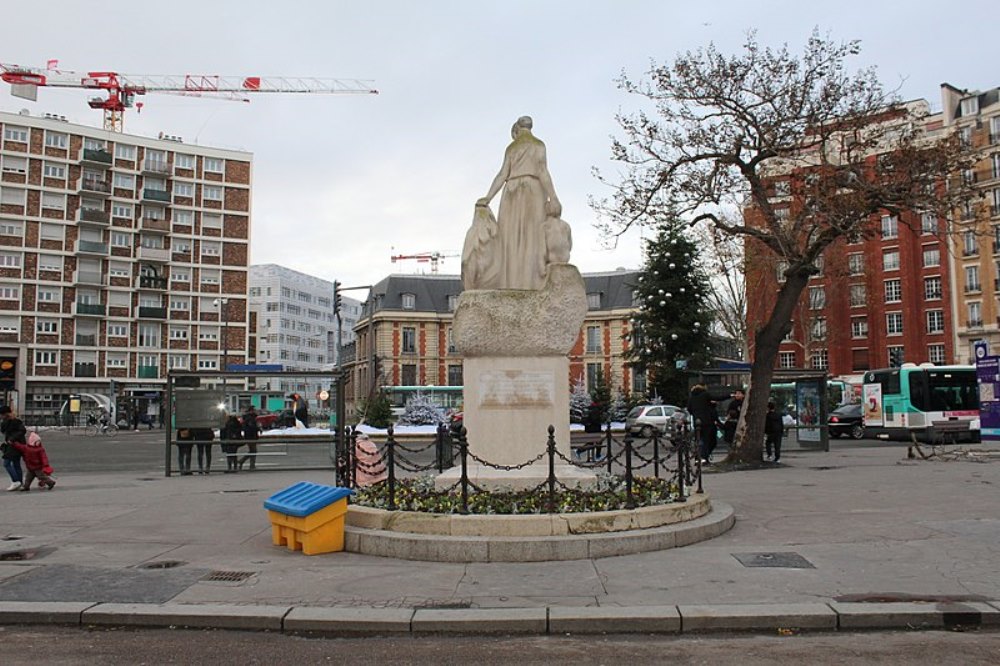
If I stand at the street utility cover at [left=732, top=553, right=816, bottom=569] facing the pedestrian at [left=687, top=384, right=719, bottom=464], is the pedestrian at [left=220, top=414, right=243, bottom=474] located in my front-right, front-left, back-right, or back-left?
front-left

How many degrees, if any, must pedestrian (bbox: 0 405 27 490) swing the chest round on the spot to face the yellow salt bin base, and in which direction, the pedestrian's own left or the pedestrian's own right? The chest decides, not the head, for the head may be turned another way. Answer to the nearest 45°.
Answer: approximately 90° to the pedestrian's own left

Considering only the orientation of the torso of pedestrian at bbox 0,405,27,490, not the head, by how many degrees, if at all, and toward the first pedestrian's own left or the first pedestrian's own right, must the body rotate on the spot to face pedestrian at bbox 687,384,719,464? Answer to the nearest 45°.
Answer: approximately 180°

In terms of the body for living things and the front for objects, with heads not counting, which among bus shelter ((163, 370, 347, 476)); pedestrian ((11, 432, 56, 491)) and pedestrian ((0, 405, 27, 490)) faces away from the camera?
the bus shelter

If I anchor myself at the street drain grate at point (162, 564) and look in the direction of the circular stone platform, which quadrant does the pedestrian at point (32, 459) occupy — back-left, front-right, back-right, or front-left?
back-left

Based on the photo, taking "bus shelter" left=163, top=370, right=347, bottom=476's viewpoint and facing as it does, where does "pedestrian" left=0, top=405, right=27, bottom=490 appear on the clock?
The pedestrian is roughly at 8 o'clock from the bus shelter.

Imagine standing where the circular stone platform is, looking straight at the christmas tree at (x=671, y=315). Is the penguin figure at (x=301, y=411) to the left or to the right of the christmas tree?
left

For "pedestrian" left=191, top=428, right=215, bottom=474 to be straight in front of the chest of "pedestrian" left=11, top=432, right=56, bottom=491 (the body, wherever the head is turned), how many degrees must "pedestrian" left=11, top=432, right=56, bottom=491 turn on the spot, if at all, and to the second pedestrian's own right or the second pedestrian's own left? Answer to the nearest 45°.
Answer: approximately 45° to the second pedestrian's own left

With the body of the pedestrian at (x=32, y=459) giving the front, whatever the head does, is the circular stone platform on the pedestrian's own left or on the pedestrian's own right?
on the pedestrian's own left

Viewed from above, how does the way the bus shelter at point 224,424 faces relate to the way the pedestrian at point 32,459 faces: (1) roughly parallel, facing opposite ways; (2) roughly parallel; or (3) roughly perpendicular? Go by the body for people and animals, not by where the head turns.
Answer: roughly perpendicular

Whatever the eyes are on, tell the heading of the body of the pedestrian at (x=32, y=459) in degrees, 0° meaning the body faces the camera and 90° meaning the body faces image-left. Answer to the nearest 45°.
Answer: approximately 90°

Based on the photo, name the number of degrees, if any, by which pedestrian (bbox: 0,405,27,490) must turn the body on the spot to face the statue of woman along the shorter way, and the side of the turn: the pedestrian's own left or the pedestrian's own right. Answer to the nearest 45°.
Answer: approximately 135° to the pedestrian's own left

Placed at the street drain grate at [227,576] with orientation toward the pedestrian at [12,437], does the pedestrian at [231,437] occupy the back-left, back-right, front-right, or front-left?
front-right

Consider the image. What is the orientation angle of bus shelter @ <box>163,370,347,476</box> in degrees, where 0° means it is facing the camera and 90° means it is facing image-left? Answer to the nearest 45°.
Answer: approximately 180°
